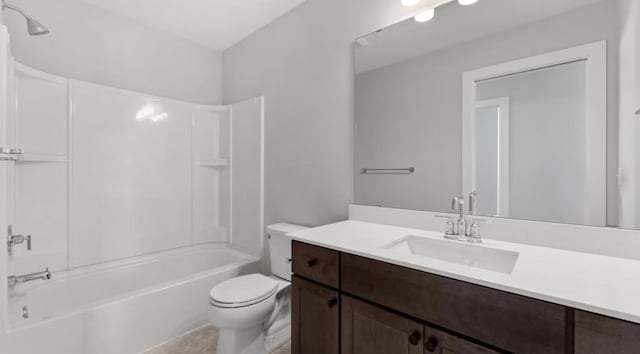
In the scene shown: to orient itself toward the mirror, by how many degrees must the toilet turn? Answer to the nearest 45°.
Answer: approximately 90° to its left

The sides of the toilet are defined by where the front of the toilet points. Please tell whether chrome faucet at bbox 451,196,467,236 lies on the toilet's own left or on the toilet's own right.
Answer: on the toilet's own left

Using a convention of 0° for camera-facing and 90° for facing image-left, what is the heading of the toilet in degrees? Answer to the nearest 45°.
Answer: approximately 45°

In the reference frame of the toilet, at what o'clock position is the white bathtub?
The white bathtub is roughly at 2 o'clock from the toilet.

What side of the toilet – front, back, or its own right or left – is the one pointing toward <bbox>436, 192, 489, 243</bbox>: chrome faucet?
left
